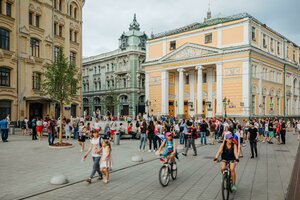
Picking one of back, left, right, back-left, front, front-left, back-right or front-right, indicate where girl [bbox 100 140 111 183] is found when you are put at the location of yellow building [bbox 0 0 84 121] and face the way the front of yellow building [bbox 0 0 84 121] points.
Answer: front-right

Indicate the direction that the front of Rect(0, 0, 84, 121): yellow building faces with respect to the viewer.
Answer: facing the viewer and to the right of the viewer

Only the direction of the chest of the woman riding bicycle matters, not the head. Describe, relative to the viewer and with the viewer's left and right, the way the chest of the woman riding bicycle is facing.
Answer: facing the viewer

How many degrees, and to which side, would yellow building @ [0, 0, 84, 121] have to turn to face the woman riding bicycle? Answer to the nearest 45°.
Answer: approximately 45° to its right

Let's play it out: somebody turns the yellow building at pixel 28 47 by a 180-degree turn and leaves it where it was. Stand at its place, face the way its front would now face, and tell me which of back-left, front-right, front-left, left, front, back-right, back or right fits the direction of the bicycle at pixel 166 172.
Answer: back-left

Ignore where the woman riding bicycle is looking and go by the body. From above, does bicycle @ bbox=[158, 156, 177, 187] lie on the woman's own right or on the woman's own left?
on the woman's own right

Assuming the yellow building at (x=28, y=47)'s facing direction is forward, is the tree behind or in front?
in front

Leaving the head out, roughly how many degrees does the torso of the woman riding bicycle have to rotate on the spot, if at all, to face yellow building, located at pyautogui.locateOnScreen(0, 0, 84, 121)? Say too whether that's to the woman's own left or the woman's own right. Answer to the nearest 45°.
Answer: approximately 135° to the woman's own right

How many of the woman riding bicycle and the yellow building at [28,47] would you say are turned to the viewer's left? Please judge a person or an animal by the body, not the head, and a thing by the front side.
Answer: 0
